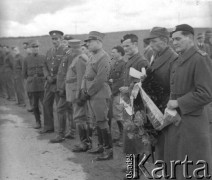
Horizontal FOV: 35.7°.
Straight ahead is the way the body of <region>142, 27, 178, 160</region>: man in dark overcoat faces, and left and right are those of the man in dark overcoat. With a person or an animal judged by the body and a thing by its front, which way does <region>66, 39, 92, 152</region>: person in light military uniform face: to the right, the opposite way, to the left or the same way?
the same way

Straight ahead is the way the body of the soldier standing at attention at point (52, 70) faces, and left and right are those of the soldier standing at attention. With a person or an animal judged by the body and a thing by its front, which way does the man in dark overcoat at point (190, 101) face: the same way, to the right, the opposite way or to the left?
the same way

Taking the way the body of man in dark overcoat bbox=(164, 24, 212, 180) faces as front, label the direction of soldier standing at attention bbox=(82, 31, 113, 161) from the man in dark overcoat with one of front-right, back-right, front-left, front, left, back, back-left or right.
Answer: right

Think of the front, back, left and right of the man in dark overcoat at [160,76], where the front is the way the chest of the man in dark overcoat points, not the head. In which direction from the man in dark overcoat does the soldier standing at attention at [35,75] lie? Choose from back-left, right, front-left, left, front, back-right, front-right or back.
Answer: front-right

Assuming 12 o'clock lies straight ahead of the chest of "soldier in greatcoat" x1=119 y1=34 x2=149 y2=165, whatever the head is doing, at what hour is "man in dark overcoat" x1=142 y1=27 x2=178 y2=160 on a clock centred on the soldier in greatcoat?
The man in dark overcoat is roughly at 10 o'clock from the soldier in greatcoat.

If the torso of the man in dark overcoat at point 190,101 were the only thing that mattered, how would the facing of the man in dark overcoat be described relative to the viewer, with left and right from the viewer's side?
facing the viewer and to the left of the viewer

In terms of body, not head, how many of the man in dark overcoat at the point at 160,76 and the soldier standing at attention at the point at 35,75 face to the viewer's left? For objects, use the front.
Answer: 1

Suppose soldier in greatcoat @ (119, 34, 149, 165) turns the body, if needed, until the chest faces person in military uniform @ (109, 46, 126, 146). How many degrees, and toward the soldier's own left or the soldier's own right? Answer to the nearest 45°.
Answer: approximately 135° to the soldier's own right

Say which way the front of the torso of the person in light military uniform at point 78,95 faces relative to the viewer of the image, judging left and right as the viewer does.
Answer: facing to the left of the viewer

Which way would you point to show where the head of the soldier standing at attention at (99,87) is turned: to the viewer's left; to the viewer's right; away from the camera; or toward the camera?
to the viewer's left

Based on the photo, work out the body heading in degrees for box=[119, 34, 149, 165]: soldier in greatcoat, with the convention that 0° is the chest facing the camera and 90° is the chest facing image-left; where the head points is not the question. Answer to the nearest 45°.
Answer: approximately 45°

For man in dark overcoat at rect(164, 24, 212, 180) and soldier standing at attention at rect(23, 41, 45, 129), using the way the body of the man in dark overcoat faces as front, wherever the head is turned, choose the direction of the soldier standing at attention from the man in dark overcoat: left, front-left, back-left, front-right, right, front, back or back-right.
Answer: right

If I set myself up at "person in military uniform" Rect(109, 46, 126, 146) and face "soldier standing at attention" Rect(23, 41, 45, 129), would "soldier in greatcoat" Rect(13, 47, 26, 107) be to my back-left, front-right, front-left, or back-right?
front-right

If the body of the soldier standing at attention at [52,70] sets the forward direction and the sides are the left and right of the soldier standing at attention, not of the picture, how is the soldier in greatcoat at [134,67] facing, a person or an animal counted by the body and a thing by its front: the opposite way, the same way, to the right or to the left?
the same way

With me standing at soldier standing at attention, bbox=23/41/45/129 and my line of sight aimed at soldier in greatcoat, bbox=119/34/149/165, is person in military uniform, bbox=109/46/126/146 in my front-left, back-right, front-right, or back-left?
front-left

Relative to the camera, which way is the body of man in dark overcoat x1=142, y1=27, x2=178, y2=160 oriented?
to the viewer's left

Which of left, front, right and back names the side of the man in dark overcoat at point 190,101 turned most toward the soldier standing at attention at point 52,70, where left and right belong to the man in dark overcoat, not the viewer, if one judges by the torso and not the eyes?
right
